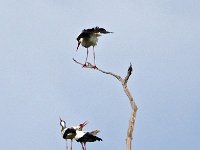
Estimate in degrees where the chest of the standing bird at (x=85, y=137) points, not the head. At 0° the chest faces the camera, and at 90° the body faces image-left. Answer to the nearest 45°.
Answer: approximately 90°
